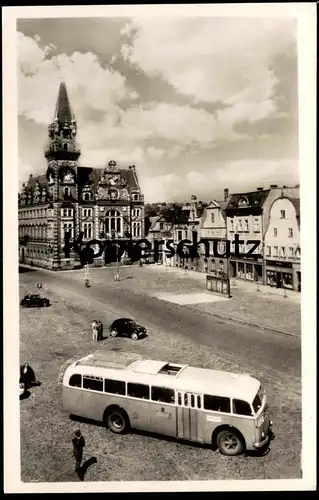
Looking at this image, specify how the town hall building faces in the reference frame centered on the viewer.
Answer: facing the viewer and to the right of the viewer

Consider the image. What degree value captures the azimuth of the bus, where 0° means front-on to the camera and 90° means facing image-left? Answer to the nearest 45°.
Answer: approximately 315°

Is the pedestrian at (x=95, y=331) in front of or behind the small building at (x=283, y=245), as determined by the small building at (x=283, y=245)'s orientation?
in front

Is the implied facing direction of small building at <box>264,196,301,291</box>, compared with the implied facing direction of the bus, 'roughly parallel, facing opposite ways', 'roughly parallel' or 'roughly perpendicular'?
roughly perpendicular

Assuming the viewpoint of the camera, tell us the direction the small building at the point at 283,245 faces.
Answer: facing the viewer and to the left of the viewer

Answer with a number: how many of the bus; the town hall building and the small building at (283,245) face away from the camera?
0

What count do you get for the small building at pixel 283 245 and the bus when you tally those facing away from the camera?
0
